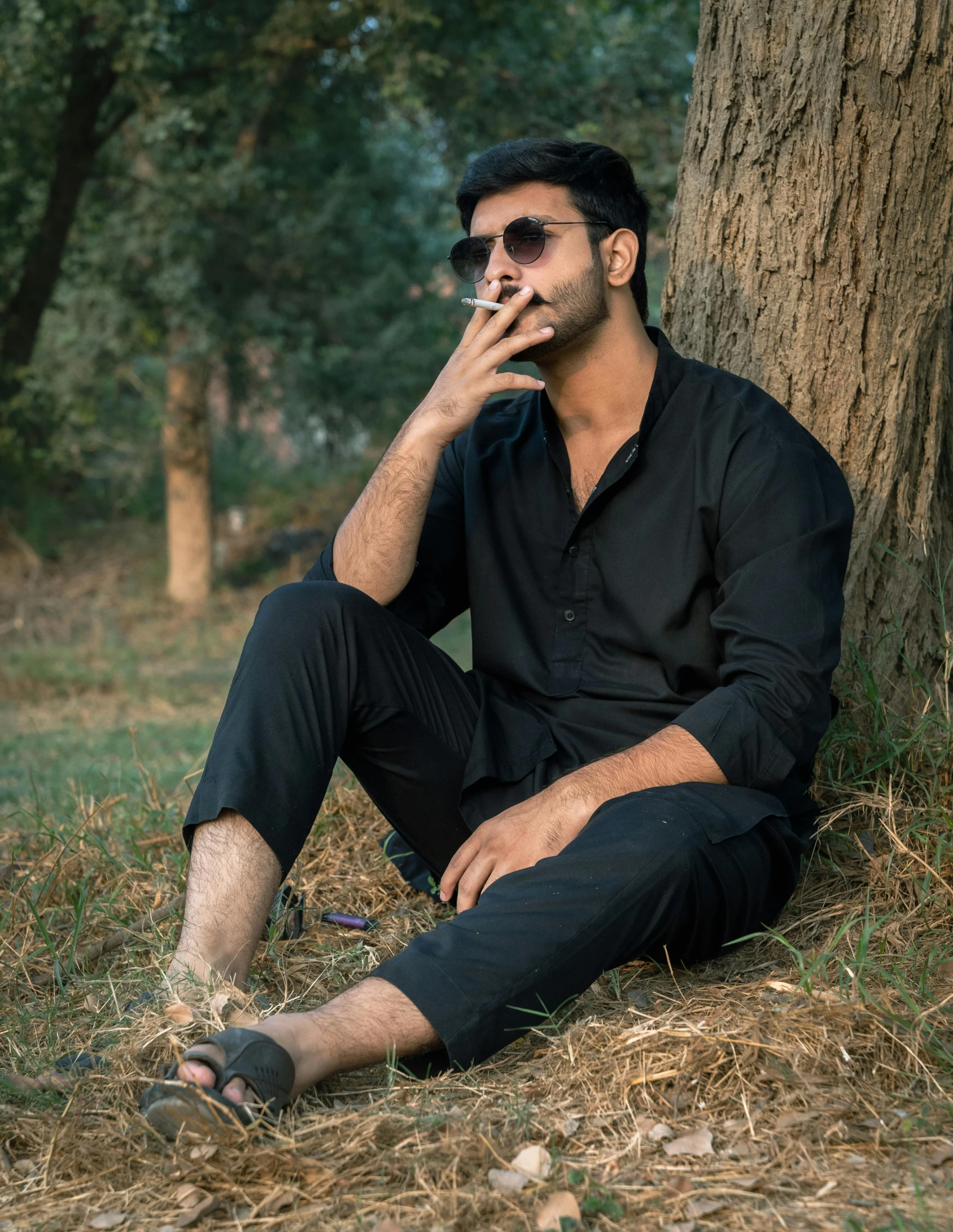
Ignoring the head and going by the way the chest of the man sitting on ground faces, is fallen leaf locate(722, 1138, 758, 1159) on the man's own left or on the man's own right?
on the man's own left

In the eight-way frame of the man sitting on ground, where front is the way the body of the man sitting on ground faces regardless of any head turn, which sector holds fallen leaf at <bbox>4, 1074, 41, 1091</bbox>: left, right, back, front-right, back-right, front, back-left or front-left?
front

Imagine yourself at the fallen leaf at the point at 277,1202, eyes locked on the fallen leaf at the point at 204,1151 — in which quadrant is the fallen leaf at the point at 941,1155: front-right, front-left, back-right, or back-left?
back-right

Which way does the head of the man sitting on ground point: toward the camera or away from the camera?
toward the camera

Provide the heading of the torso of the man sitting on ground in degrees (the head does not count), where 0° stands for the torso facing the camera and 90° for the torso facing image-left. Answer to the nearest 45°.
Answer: approximately 45°

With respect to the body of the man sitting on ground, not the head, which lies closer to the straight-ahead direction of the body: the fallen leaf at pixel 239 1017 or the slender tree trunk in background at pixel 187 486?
the fallen leaf

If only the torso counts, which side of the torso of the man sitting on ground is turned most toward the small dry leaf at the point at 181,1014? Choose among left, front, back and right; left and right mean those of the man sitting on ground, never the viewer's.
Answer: front

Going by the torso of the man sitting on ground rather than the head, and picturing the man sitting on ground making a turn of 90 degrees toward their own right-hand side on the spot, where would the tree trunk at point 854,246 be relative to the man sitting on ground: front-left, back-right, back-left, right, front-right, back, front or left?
right

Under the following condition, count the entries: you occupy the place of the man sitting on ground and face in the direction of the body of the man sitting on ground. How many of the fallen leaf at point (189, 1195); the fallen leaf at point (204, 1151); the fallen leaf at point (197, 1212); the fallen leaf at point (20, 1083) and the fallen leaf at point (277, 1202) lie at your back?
0

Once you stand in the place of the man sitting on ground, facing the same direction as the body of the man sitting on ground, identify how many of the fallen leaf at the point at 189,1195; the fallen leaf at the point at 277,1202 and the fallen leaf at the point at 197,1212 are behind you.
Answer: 0

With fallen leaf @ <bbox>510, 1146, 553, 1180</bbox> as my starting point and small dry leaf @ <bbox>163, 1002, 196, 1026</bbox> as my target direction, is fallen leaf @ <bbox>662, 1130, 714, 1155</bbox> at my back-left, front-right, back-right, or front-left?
back-right

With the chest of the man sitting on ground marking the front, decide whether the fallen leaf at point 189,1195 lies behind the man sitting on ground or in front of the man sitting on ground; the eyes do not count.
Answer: in front
